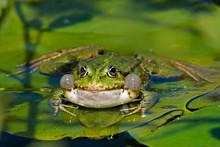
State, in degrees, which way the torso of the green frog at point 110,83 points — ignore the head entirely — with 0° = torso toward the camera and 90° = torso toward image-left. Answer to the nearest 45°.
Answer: approximately 0°
